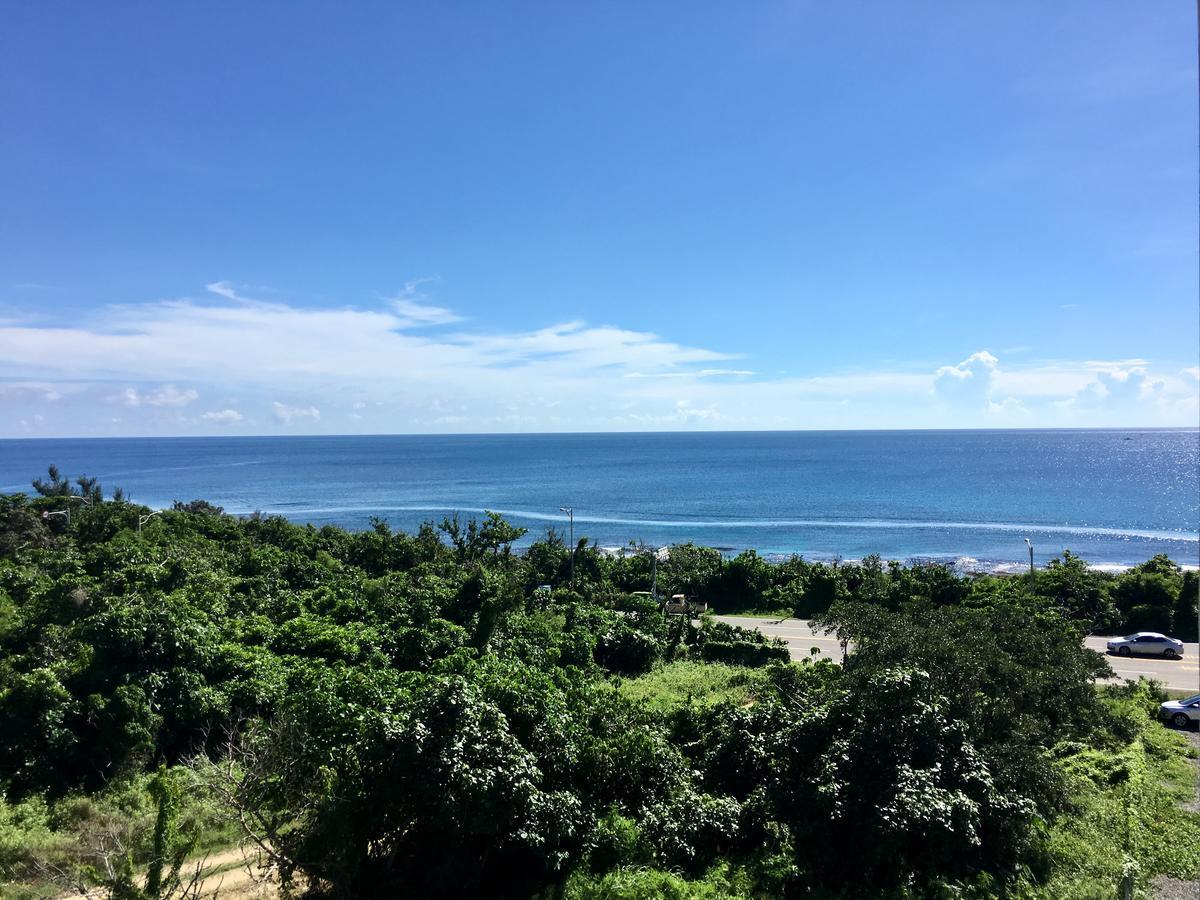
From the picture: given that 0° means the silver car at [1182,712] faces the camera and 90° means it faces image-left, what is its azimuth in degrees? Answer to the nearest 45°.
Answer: approximately 45°

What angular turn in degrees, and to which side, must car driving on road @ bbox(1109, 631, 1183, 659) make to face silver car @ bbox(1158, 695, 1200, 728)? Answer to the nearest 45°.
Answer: approximately 90° to its left

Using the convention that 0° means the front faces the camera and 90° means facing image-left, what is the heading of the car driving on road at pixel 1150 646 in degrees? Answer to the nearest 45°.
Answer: approximately 90°

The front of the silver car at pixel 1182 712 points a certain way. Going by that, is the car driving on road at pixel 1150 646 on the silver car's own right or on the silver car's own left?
on the silver car's own right
